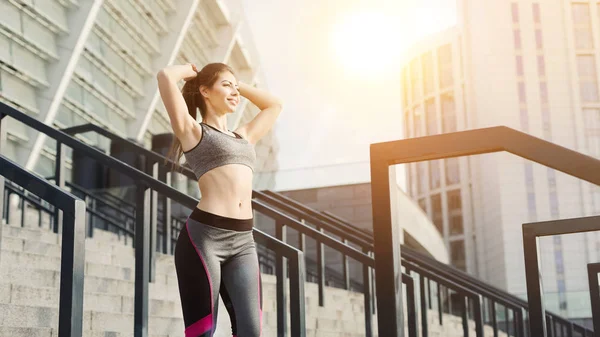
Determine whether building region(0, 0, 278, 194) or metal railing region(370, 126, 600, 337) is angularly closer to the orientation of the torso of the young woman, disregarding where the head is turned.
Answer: the metal railing

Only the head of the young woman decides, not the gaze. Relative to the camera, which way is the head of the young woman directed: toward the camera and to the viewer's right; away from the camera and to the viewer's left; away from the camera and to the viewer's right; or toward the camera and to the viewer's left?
toward the camera and to the viewer's right

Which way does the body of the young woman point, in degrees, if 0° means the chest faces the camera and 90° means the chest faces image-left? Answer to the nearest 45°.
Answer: approximately 315°

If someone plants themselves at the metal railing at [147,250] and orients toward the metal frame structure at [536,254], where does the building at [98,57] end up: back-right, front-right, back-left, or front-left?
back-left

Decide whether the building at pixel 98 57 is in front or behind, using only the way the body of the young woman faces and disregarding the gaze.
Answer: behind

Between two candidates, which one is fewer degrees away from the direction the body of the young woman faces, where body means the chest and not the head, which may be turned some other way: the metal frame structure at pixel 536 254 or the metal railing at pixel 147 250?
the metal frame structure

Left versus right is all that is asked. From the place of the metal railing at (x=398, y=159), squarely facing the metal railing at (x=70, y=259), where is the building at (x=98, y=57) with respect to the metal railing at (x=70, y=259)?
right
